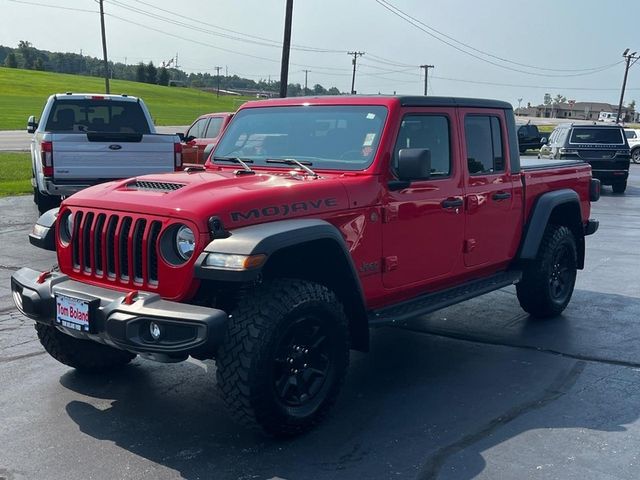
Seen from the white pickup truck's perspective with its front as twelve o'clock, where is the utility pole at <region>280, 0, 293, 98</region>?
The utility pole is roughly at 1 o'clock from the white pickup truck.

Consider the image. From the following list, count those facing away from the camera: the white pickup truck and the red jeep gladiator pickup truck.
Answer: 1

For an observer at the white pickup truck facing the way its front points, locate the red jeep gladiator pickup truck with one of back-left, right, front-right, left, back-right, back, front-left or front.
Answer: back

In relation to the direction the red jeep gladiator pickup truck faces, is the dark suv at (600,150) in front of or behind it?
behind

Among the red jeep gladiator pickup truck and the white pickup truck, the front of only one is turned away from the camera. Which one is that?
the white pickup truck

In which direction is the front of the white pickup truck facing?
away from the camera

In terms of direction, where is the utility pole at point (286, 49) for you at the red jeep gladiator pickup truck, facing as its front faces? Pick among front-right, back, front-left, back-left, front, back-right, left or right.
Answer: back-right

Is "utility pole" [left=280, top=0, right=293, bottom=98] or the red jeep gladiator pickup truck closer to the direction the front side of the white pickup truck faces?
the utility pole

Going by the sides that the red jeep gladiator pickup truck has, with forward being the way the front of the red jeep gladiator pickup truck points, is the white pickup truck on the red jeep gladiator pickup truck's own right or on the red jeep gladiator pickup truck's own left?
on the red jeep gladiator pickup truck's own right

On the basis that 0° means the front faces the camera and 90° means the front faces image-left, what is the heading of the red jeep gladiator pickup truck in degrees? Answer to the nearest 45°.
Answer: approximately 45°
